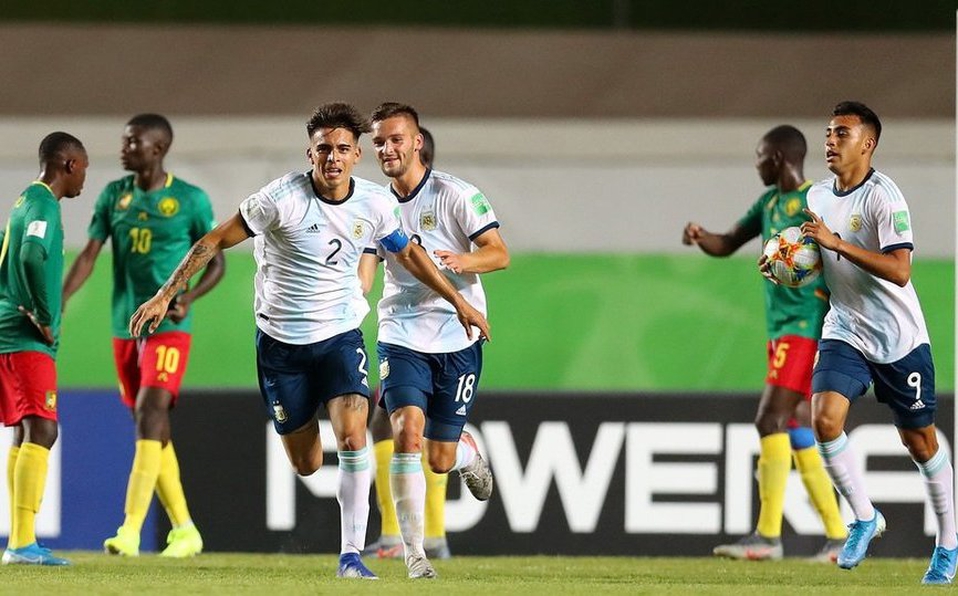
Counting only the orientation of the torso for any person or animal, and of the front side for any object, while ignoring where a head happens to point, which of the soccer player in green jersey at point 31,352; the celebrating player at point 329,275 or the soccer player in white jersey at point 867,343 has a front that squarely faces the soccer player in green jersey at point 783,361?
the soccer player in green jersey at point 31,352

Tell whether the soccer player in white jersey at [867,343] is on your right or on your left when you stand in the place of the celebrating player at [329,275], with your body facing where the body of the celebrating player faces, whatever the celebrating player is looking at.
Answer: on your left

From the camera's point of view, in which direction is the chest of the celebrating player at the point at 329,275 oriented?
toward the camera

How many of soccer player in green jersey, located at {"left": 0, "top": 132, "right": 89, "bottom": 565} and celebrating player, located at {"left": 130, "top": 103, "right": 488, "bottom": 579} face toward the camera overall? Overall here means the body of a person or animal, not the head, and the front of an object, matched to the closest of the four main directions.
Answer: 1

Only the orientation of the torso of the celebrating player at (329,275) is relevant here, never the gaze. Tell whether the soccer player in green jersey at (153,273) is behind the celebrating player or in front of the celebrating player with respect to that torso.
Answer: behind

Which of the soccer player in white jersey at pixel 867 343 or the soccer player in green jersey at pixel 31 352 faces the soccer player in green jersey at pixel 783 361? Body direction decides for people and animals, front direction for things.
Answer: the soccer player in green jersey at pixel 31 352

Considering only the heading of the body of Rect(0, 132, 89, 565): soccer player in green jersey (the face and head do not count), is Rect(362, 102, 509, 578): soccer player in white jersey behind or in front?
in front

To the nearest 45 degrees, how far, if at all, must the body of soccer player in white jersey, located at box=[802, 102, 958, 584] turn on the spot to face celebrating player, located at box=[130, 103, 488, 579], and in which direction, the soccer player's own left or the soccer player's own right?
approximately 45° to the soccer player's own right

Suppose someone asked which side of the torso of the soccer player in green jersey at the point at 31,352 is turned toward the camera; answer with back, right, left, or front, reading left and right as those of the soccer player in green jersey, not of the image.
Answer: right

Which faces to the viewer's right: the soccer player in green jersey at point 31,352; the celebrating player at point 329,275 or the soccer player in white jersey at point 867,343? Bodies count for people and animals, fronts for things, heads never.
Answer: the soccer player in green jersey

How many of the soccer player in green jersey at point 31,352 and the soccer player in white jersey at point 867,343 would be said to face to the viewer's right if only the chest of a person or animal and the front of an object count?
1

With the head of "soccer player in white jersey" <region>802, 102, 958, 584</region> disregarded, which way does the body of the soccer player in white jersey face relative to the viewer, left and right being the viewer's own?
facing the viewer and to the left of the viewer

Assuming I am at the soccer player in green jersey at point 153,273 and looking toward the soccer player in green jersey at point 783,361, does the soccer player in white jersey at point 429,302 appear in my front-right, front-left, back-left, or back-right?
front-right

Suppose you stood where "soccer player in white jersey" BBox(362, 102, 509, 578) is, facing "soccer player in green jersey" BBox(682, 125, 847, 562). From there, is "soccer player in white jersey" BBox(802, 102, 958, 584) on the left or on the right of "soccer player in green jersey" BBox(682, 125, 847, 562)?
right

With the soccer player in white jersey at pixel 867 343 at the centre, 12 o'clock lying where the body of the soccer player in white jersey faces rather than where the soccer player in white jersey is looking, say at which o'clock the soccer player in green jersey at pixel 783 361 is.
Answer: The soccer player in green jersey is roughly at 4 o'clock from the soccer player in white jersey.
